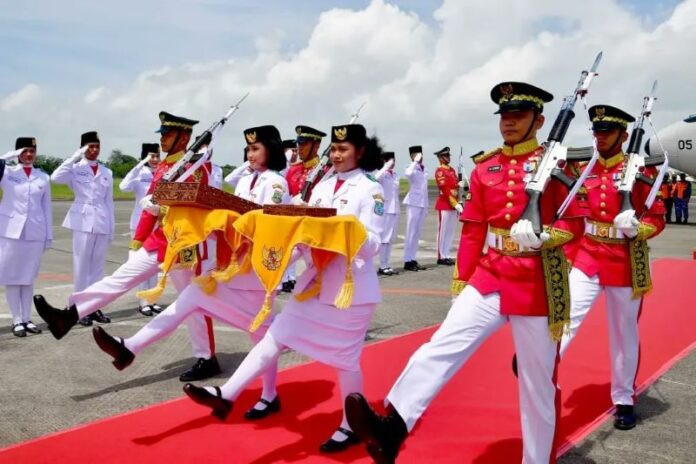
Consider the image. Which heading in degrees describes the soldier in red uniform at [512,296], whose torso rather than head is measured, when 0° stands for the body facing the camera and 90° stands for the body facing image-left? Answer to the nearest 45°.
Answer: approximately 45°

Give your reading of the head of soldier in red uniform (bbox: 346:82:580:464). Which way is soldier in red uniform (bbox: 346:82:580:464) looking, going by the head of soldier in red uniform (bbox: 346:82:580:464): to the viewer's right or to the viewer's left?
to the viewer's left

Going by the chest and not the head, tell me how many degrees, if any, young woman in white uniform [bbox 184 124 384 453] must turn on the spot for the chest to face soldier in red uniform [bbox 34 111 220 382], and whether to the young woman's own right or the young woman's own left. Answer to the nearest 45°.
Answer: approximately 90° to the young woman's own right

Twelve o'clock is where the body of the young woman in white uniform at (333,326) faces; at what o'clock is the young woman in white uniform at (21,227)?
the young woman in white uniform at (21,227) is roughly at 3 o'clock from the young woman in white uniform at (333,326).

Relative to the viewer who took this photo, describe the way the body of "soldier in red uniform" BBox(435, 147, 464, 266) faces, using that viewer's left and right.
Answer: facing the viewer and to the right of the viewer

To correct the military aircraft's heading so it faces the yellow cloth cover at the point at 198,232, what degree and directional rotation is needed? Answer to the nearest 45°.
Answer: approximately 90° to its left

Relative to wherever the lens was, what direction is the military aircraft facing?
facing to the left of the viewer

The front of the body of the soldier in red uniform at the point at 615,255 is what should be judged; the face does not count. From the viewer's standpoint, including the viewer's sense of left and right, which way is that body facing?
facing the viewer and to the left of the viewer

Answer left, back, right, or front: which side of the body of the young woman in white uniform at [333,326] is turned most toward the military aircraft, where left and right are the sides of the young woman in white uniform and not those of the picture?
back

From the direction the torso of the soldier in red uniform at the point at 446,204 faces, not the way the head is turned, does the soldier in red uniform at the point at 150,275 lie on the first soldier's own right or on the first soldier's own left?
on the first soldier's own right

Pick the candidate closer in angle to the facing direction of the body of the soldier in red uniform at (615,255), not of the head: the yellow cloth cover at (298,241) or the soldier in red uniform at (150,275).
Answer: the yellow cloth cover

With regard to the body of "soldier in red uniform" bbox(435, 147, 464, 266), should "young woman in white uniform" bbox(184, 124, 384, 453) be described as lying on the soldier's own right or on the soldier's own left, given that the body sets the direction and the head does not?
on the soldier's own right

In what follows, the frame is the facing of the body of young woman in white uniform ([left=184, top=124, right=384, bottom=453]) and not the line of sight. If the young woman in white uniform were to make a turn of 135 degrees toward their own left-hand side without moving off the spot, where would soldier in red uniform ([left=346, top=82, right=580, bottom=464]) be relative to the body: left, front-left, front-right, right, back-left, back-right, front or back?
front-right

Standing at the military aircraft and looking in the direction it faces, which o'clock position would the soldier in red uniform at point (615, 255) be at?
The soldier in red uniform is roughly at 9 o'clock from the military aircraft.

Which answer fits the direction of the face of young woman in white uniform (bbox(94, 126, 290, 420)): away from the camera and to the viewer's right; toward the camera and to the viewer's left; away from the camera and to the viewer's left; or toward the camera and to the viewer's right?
toward the camera and to the viewer's left

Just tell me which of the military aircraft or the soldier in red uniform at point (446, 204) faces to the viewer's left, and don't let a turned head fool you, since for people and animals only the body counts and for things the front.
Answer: the military aircraft
